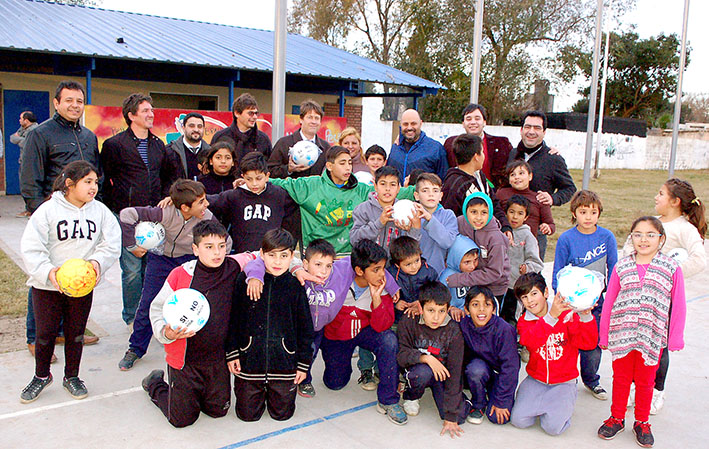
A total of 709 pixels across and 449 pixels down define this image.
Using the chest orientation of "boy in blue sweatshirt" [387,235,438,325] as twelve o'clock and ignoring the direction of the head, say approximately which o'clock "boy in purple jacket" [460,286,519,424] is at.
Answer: The boy in purple jacket is roughly at 10 o'clock from the boy in blue sweatshirt.

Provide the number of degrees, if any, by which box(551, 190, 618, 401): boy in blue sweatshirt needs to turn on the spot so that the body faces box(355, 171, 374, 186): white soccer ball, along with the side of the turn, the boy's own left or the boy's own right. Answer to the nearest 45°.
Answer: approximately 90° to the boy's own right

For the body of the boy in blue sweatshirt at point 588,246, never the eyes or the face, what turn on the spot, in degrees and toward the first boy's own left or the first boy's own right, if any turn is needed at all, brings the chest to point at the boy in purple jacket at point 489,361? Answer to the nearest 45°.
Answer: approximately 45° to the first boy's own right

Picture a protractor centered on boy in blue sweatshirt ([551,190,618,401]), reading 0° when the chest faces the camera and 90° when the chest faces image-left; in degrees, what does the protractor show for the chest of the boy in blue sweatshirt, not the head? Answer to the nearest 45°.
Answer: approximately 0°

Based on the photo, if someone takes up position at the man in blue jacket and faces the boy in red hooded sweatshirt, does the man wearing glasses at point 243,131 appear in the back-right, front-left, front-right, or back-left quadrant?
back-right

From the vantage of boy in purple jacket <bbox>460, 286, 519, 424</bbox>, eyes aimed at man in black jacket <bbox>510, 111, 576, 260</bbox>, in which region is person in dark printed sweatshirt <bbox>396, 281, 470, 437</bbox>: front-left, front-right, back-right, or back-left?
back-left

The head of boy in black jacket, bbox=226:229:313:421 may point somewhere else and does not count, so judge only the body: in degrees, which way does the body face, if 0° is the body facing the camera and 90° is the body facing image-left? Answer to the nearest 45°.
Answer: approximately 0°
